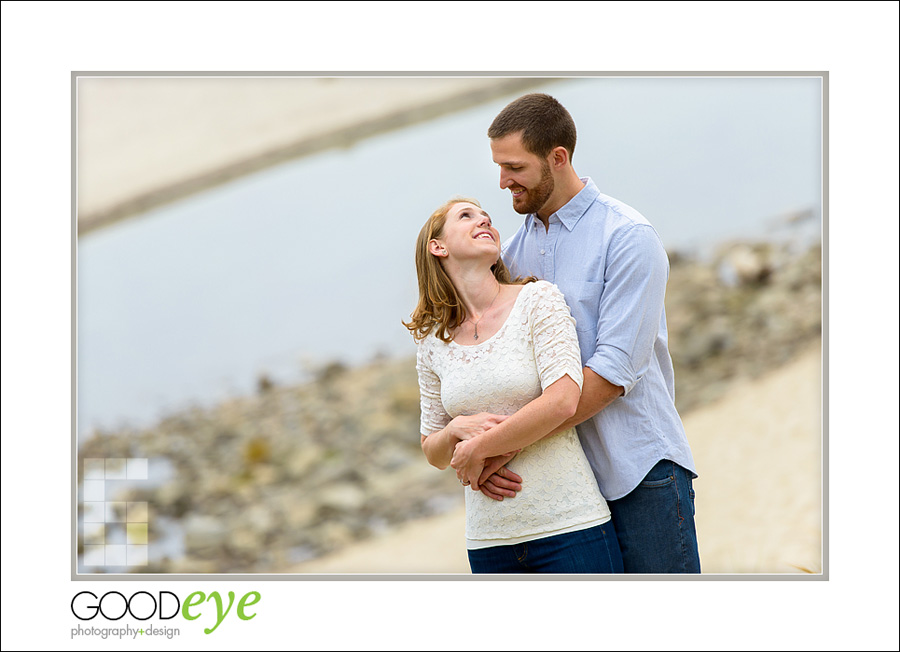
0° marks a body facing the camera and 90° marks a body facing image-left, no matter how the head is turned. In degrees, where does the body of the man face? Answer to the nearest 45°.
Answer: approximately 45°

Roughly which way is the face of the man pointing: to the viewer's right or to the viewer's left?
to the viewer's left
